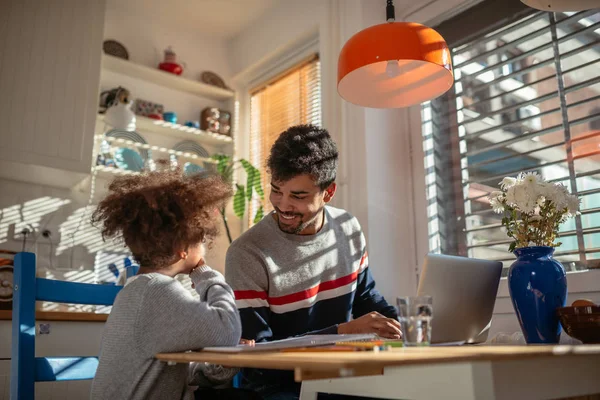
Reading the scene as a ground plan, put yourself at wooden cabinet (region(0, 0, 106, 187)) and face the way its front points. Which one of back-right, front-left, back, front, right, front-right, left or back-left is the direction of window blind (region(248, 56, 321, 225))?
front-left

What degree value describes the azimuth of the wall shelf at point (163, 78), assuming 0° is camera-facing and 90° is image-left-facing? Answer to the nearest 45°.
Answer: approximately 315°

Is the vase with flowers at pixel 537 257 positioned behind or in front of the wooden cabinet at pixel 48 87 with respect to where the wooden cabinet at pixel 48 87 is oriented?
in front

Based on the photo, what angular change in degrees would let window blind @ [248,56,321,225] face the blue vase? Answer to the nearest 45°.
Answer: approximately 45° to its left

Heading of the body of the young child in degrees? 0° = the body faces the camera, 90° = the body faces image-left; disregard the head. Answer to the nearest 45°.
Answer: approximately 225°

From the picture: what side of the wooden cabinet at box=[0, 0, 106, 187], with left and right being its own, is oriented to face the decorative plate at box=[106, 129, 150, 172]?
left

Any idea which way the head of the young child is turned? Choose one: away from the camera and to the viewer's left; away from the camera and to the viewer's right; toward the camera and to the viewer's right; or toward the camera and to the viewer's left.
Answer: away from the camera and to the viewer's right

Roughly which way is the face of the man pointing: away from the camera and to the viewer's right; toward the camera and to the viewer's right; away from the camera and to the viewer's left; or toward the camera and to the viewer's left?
toward the camera and to the viewer's left

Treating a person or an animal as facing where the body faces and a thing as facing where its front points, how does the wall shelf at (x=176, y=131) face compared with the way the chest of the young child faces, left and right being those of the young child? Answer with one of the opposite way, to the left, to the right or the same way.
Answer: to the right

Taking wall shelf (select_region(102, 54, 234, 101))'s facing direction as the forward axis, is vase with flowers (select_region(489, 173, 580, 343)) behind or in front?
in front
